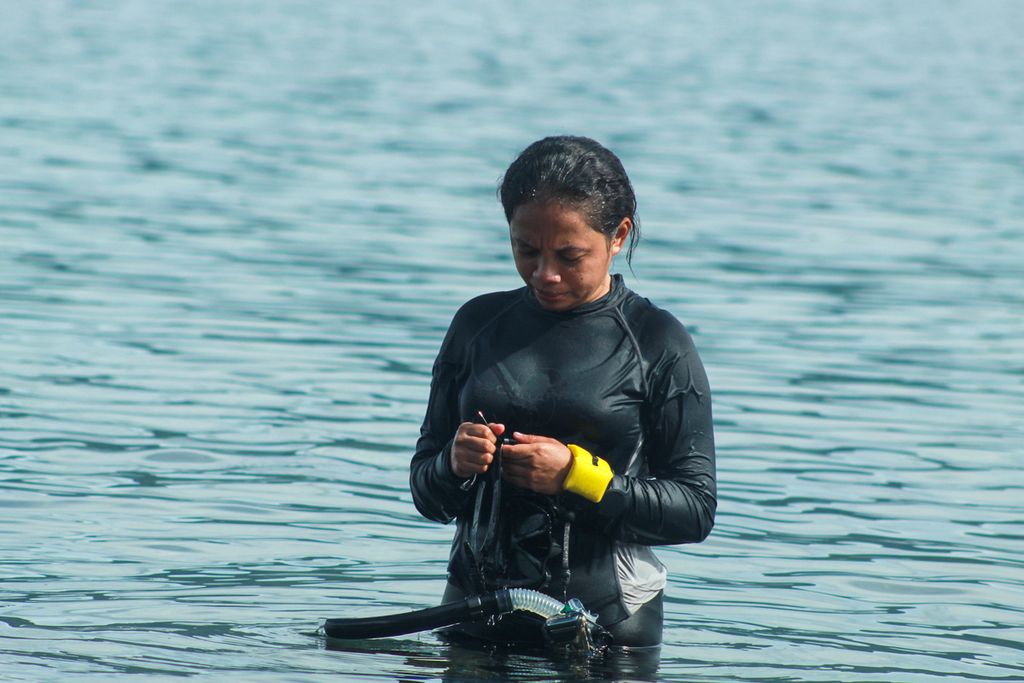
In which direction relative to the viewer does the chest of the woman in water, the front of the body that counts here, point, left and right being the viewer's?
facing the viewer and to the left of the viewer
